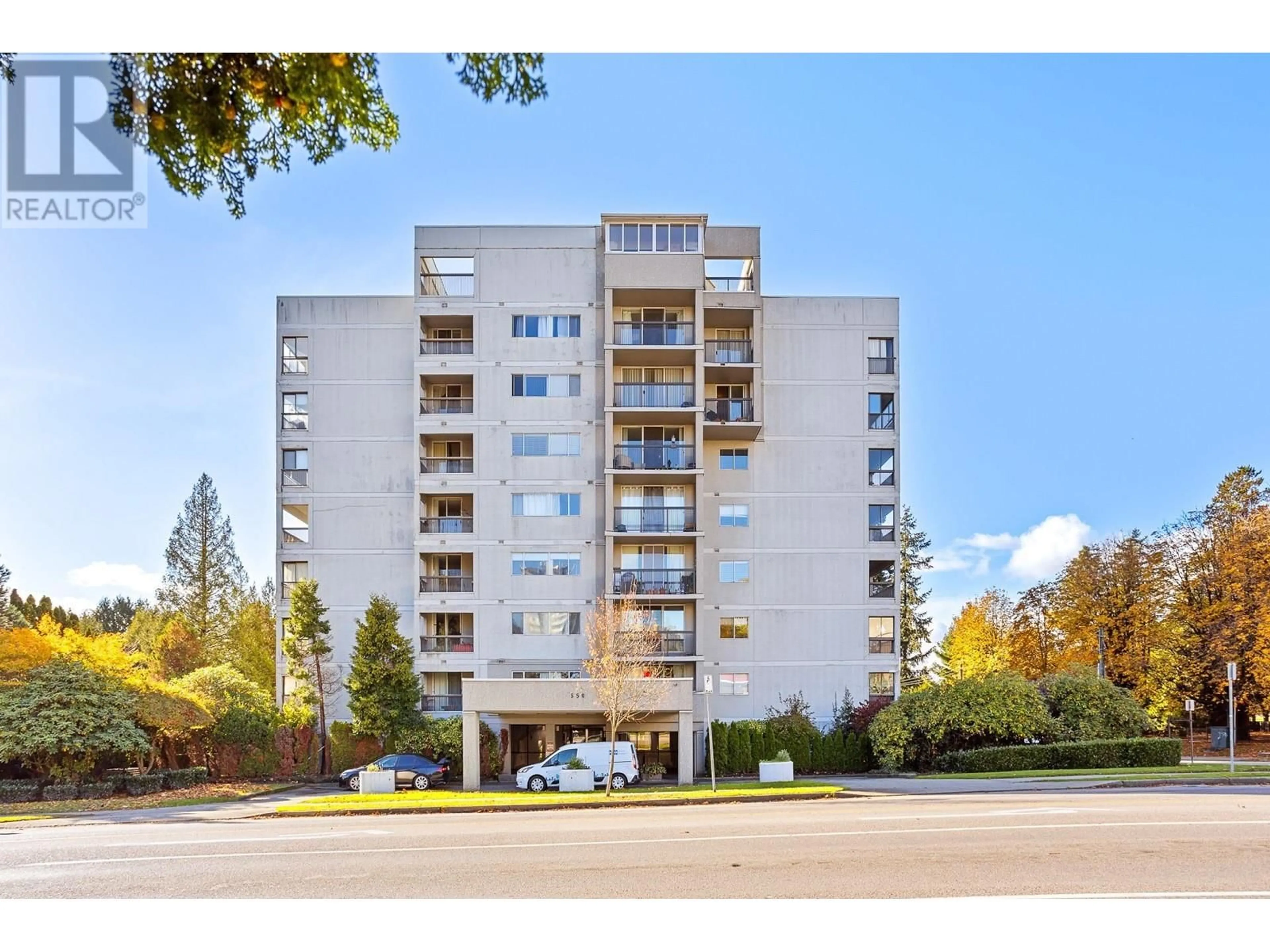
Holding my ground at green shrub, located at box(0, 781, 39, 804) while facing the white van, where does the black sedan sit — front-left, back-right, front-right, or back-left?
front-left

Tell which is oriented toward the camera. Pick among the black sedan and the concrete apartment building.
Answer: the concrete apartment building

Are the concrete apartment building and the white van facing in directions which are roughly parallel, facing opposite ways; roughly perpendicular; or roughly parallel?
roughly perpendicular

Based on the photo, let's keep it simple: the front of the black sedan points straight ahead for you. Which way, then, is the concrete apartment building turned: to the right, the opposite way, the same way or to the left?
to the left

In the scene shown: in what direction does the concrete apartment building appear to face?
toward the camera

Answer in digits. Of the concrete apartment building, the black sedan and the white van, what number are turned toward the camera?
1

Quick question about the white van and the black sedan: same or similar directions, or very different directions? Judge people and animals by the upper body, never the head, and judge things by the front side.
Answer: same or similar directions

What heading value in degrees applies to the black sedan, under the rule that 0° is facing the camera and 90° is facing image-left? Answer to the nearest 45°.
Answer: approximately 90°

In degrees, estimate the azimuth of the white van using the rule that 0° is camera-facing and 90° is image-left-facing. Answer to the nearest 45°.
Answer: approximately 90°

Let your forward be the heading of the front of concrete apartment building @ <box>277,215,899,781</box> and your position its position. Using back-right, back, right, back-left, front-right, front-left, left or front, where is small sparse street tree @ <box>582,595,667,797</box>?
front

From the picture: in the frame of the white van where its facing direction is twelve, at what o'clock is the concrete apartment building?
The concrete apartment building is roughly at 3 o'clock from the white van.
